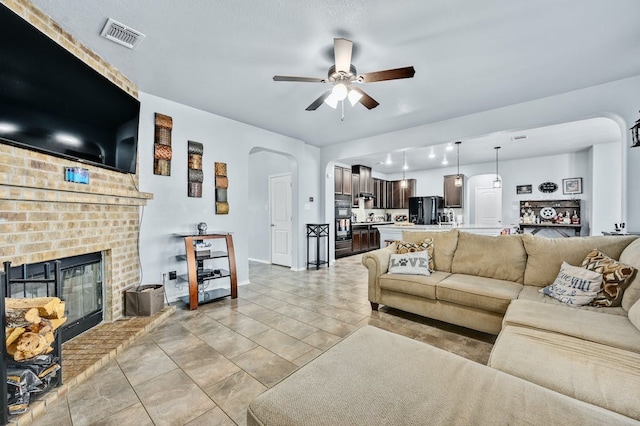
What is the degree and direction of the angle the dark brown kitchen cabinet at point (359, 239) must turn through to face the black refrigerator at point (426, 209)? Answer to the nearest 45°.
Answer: approximately 90° to its left

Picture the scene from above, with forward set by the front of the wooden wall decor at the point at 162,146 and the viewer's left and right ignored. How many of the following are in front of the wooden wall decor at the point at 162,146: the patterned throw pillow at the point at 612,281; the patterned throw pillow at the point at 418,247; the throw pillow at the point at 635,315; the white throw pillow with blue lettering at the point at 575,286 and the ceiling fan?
5

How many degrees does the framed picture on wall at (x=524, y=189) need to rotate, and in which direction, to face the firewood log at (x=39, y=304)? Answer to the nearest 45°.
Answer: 0° — it already faces it

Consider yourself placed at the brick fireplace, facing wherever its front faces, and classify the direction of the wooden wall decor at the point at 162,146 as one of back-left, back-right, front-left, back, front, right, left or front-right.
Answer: left

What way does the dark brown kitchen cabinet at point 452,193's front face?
toward the camera

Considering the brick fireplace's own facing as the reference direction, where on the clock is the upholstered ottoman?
The upholstered ottoman is roughly at 1 o'clock from the brick fireplace.

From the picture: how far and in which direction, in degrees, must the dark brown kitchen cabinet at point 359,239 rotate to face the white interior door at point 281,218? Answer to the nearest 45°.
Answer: approximately 90° to its right

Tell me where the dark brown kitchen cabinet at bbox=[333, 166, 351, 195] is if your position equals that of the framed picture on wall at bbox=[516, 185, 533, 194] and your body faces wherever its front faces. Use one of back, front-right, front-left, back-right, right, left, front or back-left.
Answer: front-right

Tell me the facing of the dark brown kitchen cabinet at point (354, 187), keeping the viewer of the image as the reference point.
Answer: facing the viewer and to the right of the viewer

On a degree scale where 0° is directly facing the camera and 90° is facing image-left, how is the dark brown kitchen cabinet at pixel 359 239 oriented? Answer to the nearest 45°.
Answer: approximately 315°

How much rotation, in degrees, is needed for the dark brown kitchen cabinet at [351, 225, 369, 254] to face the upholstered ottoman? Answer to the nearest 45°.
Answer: approximately 45° to its right

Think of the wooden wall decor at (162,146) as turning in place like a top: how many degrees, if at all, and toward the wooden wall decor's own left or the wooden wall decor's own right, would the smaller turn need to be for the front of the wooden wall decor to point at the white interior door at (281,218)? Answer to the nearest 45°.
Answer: approximately 90° to the wooden wall decor's own left

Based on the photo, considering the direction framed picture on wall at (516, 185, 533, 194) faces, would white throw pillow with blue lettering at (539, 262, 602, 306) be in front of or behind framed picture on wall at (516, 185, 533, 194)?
in front

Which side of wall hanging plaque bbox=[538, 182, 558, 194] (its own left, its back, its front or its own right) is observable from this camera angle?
front

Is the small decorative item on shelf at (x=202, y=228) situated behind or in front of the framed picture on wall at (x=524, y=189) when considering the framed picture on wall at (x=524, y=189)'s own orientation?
in front

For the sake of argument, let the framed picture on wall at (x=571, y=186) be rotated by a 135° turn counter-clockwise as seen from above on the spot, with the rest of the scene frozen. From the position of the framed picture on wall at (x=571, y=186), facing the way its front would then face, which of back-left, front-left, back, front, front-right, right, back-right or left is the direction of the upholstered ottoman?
back-right
